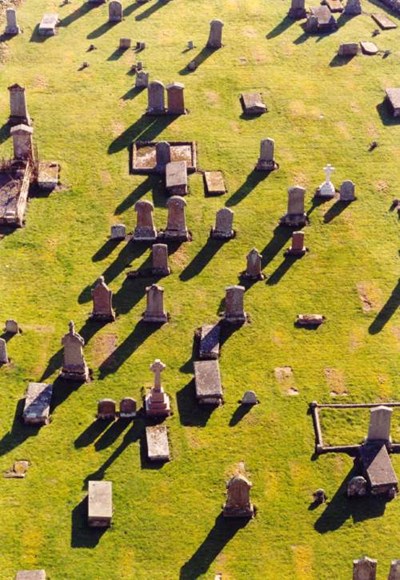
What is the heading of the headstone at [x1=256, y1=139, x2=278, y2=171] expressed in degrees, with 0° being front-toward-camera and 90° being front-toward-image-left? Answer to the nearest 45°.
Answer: approximately 0°

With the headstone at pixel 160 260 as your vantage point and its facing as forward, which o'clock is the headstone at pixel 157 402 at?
the headstone at pixel 157 402 is roughly at 12 o'clock from the headstone at pixel 160 260.

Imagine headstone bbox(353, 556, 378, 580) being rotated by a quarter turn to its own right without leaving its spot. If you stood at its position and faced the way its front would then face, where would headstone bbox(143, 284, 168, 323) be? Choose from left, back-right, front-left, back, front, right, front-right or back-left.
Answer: front-right

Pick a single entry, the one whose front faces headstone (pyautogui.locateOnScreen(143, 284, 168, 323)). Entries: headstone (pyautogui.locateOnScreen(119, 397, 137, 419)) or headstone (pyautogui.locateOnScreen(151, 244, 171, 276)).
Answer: headstone (pyautogui.locateOnScreen(151, 244, 171, 276))

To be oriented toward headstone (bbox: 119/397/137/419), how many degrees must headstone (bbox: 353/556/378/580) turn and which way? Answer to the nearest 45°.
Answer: approximately 135° to its right

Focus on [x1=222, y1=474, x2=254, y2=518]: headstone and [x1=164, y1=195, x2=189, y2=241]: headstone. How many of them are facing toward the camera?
2

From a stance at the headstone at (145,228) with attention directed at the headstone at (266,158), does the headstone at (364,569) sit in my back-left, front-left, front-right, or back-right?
back-right

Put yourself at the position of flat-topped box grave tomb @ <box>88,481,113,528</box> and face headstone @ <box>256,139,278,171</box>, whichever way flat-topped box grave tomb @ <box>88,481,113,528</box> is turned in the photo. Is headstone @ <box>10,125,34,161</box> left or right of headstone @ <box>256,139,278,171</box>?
left

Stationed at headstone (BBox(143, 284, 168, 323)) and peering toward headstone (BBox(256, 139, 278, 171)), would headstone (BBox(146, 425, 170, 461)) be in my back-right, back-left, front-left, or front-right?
back-right

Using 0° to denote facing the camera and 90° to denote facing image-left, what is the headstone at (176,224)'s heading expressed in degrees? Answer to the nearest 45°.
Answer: approximately 0°
